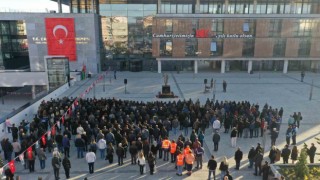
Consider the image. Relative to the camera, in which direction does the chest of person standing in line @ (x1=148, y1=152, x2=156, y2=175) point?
away from the camera

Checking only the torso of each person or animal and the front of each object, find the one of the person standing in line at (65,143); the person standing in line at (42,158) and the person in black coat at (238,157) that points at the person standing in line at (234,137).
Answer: the person in black coat at (238,157)

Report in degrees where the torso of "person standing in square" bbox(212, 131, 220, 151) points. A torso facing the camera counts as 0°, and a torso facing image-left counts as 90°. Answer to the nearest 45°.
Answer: approximately 180°

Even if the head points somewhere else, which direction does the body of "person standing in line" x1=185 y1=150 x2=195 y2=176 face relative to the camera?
away from the camera

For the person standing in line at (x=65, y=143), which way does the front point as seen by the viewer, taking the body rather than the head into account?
away from the camera

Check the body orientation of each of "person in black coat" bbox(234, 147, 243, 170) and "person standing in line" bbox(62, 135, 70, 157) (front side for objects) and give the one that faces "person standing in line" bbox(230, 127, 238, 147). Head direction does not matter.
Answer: "person in black coat" bbox(234, 147, 243, 170)

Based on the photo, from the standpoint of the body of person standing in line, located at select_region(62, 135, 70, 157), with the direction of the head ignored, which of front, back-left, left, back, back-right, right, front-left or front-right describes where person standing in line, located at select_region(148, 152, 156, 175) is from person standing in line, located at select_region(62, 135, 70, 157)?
back-right

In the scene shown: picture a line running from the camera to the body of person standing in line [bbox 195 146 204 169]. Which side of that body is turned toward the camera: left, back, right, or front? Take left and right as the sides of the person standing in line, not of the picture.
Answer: back

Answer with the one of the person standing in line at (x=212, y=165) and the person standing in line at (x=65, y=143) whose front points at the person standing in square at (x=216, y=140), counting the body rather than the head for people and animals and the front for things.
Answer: the person standing in line at (x=212, y=165)

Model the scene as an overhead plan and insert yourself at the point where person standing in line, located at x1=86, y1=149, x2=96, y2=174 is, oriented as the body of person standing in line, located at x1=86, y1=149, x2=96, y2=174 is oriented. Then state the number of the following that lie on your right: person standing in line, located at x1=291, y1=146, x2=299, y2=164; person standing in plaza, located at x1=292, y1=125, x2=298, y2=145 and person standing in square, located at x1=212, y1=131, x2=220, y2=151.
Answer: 3

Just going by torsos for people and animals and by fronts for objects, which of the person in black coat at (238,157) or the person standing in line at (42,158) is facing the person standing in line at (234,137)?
the person in black coat at (238,157)

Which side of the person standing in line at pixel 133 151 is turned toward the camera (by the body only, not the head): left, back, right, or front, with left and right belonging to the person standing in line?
back

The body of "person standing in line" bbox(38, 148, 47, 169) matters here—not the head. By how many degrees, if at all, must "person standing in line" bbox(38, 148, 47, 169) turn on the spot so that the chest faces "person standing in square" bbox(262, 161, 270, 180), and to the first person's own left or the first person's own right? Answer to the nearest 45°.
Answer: approximately 135° to the first person's own right

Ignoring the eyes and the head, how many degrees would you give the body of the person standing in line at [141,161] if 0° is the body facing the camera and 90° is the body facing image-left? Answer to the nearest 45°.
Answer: approximately 180°

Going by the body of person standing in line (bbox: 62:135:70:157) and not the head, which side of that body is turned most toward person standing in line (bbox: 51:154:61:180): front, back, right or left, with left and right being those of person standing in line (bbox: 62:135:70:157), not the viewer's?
back
